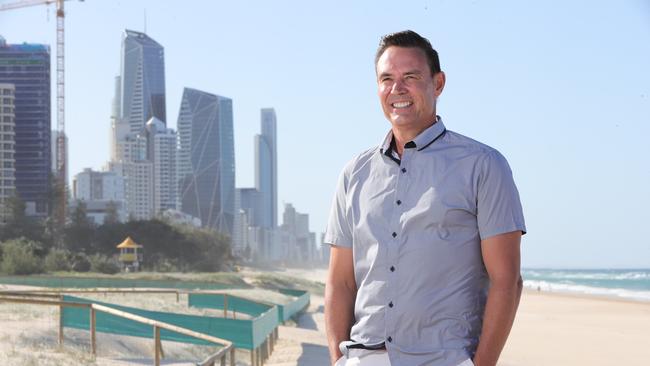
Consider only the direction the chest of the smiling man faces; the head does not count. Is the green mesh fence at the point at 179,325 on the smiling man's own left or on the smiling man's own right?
on the smiling man's own right

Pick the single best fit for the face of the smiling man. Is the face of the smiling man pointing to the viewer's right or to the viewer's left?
to the viewer's left

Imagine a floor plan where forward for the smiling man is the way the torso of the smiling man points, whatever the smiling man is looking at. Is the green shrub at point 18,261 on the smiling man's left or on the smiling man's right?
on the smiling man's right

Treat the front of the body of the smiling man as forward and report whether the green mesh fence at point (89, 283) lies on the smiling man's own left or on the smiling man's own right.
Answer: on the smiling man's own right

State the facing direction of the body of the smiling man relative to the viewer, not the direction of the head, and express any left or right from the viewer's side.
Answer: facing the viewer and to the left of the viewer

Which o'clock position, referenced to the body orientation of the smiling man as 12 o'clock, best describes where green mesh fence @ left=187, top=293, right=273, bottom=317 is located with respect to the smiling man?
The green mesh fence is roughly at 4 o'clock from the smiling man.
